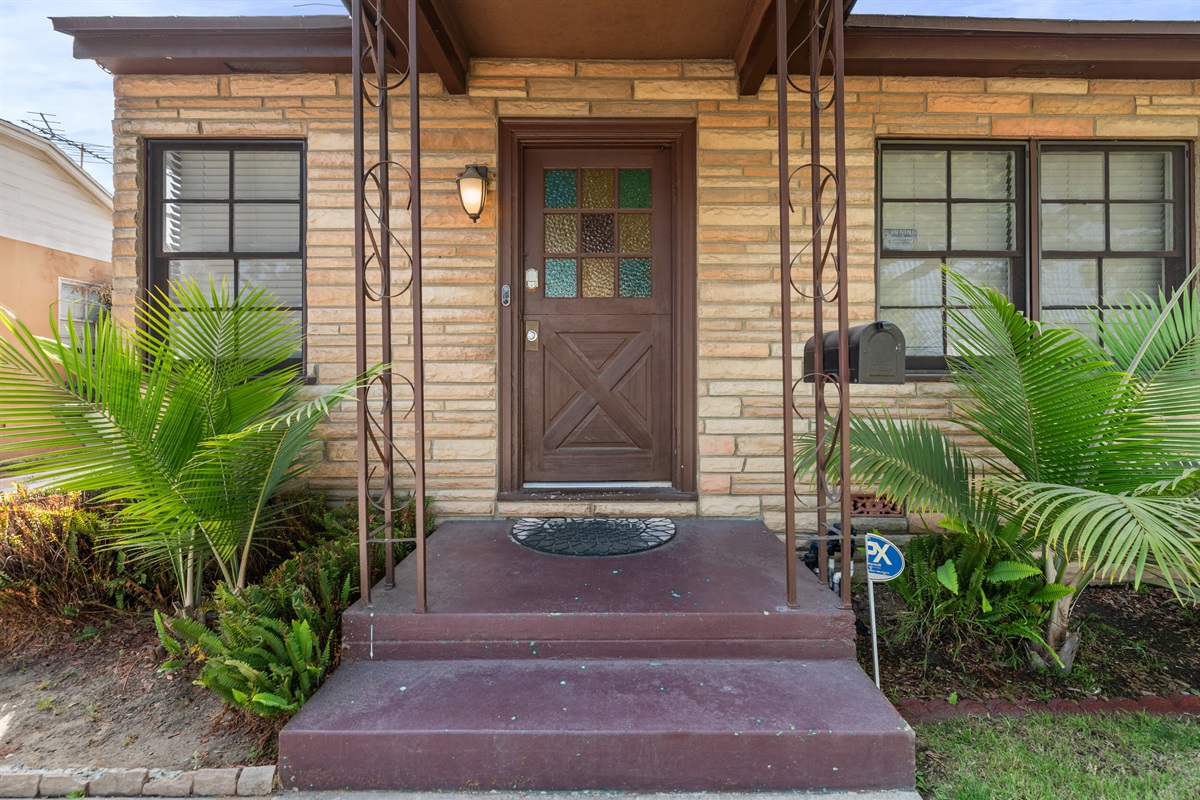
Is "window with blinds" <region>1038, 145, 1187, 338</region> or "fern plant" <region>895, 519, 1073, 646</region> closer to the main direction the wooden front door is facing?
the fern plant

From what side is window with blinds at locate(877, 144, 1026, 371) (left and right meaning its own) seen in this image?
front

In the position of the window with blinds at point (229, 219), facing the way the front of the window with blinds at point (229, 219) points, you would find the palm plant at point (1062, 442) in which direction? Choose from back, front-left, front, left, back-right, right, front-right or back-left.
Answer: front-left

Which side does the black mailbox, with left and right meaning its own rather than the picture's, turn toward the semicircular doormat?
right

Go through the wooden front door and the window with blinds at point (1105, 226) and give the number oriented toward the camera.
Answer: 2

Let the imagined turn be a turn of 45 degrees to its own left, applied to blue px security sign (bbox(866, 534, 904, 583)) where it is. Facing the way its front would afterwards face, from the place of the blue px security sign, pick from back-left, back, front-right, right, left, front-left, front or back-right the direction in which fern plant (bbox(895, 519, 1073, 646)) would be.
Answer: left

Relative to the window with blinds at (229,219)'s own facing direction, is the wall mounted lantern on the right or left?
on its left

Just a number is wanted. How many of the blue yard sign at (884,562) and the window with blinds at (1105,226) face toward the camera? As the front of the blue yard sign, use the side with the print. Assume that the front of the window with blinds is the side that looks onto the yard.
2

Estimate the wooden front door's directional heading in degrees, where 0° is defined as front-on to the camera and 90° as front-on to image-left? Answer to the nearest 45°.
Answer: approximately 0°

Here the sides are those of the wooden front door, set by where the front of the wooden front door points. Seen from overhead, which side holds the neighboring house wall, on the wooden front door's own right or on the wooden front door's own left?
on the wooden front door's own right

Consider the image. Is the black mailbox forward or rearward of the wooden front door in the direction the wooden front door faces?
forward

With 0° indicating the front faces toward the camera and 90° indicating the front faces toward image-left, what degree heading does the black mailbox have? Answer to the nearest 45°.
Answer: approximately 0°

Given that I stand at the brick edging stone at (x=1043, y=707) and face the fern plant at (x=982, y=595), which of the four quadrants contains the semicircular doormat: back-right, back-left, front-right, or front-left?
front-left

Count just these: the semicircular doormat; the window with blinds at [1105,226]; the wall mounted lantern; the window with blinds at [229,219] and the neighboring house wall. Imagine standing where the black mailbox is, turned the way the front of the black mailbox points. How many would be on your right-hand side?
4
